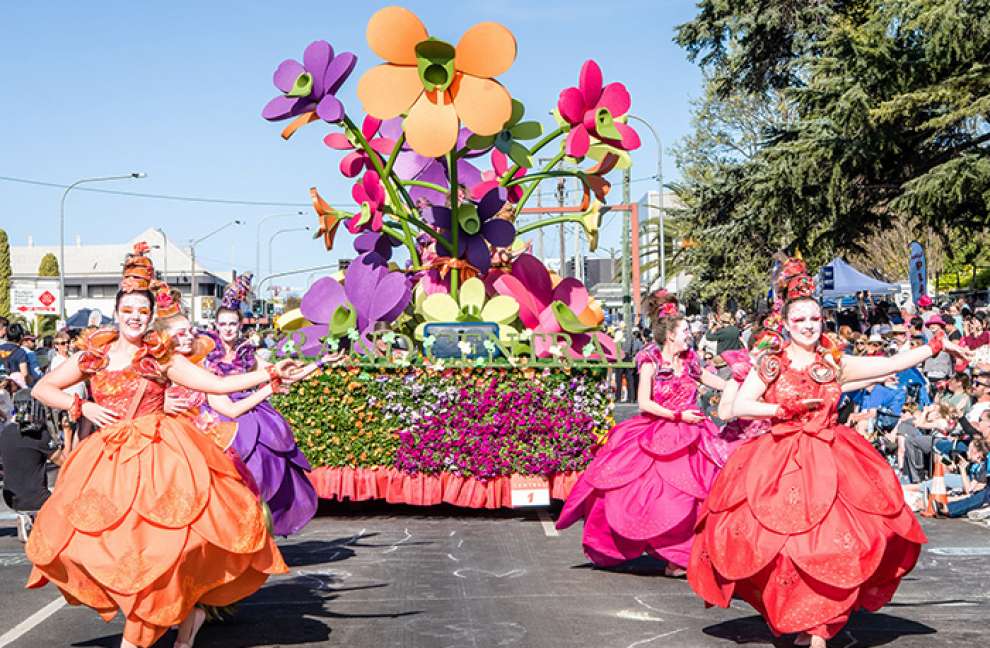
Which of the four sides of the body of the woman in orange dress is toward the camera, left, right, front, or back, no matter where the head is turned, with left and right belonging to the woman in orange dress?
front

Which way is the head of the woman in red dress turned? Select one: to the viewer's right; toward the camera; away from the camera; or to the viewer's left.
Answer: toward the camera

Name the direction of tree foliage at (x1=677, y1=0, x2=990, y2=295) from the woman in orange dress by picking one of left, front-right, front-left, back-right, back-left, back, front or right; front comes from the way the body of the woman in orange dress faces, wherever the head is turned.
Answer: back-left

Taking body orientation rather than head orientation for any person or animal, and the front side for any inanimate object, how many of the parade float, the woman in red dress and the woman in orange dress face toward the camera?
3

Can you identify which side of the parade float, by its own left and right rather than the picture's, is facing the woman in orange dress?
front

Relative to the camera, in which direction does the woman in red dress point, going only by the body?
toward the camera

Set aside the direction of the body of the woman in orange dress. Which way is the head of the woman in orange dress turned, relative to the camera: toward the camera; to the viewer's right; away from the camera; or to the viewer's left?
toward the camera

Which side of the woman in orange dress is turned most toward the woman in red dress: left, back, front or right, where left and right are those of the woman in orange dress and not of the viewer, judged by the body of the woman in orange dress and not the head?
left

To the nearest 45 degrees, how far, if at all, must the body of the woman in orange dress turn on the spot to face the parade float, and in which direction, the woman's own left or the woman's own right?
approximately 135° to the woman's own left

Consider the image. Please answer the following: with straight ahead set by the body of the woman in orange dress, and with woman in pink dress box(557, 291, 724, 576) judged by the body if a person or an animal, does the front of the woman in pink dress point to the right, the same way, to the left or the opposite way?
the same way

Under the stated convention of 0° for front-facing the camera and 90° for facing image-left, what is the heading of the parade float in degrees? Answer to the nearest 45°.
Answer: approximately 0°

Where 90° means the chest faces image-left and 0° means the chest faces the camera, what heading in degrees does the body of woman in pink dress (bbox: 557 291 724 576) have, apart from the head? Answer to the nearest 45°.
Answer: approximately 315°

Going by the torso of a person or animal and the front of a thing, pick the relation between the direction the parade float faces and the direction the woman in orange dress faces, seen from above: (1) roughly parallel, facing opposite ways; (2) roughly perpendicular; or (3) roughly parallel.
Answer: roughly parallel

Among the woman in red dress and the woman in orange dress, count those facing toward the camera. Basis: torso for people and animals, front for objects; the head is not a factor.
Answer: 2
